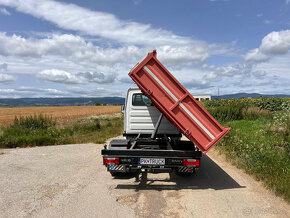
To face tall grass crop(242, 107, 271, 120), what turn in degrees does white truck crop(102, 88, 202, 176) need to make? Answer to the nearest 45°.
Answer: approximately 45° to its right

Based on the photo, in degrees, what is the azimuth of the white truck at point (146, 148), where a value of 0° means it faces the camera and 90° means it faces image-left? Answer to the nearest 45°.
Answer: approximately 180°

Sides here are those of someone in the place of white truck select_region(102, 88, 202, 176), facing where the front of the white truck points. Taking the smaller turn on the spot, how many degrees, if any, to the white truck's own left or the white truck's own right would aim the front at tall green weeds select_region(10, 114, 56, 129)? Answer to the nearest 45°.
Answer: approximately 45° to the white truck's own left
